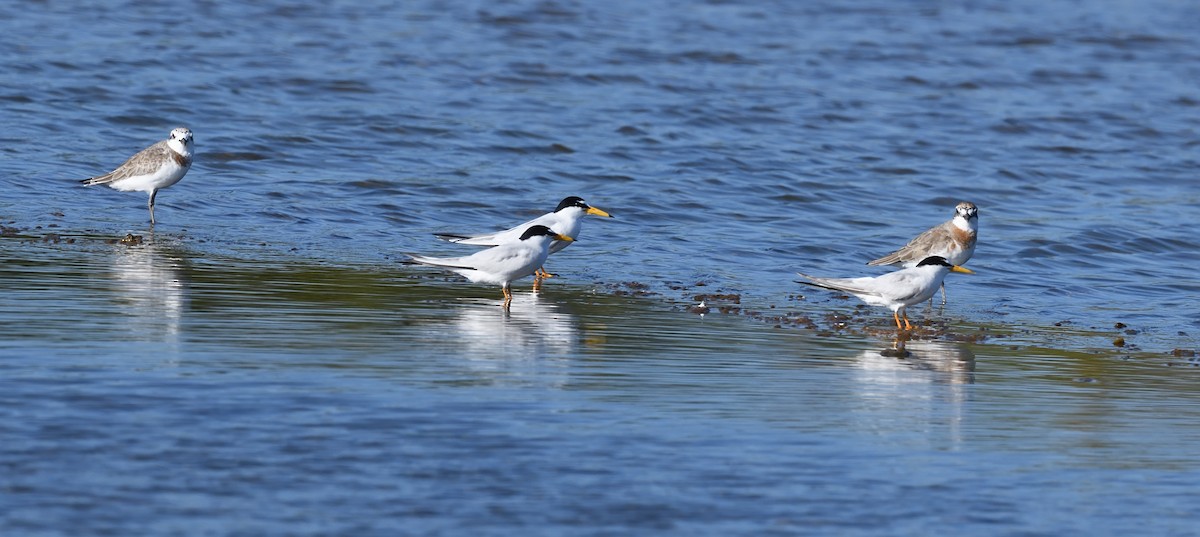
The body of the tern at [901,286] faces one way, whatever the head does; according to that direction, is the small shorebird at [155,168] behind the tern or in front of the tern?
behind

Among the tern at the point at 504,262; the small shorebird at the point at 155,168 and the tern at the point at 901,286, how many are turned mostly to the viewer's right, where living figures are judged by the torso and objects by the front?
3

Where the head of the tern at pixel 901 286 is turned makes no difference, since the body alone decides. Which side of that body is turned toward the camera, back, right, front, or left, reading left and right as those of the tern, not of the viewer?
right

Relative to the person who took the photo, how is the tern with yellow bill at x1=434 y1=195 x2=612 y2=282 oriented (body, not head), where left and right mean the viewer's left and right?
facing to the right of the viewer

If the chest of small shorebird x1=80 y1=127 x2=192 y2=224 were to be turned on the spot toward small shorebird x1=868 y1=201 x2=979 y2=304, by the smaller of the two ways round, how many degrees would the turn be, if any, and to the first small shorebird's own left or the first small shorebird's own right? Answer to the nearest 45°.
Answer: approximately 45° to the first small shorebird's own right

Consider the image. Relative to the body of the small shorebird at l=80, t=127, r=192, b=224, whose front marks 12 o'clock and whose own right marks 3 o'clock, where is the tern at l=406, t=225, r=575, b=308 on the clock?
The tern is roughly at 2 o'clock from the small shorebird.

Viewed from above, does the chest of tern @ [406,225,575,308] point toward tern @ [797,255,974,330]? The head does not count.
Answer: yes

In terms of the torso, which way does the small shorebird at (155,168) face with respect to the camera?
to the viewer's right

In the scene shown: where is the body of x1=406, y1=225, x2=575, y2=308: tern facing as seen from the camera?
to the viewer's right

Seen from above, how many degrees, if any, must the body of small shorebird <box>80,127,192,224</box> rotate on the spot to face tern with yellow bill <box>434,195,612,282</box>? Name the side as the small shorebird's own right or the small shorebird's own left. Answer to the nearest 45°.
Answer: approximately 45° to the small shorebird's own right

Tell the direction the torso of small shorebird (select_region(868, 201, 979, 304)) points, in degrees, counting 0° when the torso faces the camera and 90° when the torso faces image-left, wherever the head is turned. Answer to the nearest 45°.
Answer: approximately 315°

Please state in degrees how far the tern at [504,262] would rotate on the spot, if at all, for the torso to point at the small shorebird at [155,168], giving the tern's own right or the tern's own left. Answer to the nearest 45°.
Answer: approximately 135° to the tern's own left
